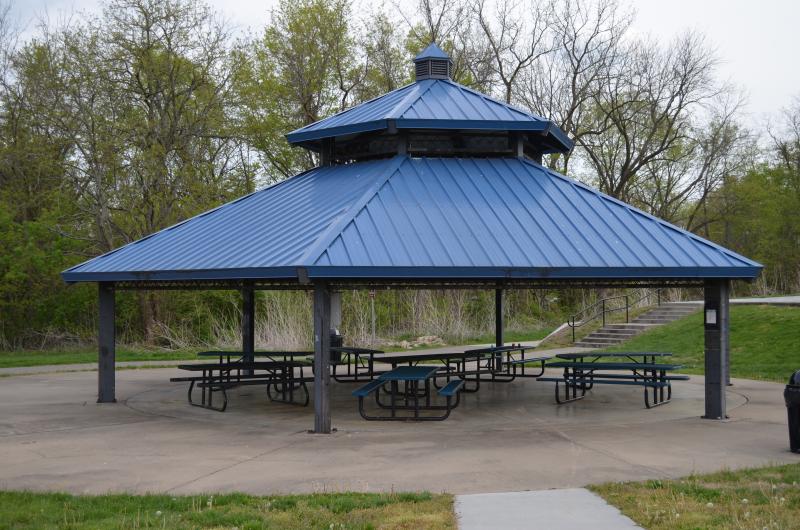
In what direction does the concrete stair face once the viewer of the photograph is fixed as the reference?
facing the viewer and to the left of the viewer

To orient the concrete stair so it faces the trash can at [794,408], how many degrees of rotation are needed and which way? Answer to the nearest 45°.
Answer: approximately 45° to its left

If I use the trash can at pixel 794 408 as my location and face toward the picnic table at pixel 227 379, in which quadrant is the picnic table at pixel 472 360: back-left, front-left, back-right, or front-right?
front-right

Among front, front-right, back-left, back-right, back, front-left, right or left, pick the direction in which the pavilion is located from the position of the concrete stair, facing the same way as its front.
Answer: front-left

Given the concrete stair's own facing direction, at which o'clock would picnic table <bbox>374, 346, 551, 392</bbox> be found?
The picnic table is roughly at 11 o'clock from the concrete stair.
